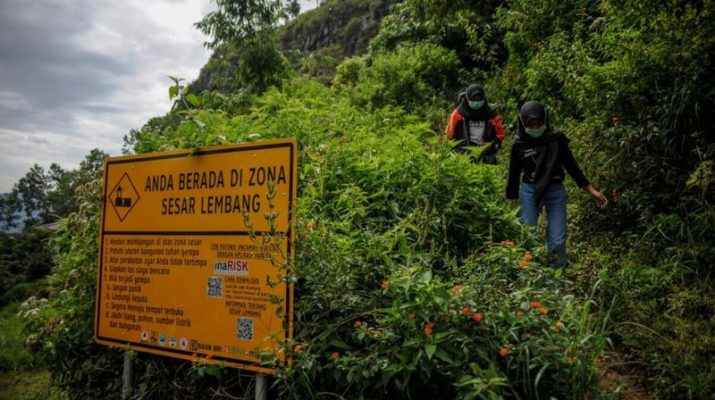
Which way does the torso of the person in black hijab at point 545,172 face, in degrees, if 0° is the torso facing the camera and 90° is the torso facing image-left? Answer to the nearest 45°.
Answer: approximately 0°

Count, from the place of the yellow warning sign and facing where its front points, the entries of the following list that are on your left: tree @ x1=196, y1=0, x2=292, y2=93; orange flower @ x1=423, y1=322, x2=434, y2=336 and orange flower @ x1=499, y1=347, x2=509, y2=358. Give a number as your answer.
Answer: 2

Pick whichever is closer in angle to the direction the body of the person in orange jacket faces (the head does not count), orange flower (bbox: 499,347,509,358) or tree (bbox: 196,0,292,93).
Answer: the orange flower

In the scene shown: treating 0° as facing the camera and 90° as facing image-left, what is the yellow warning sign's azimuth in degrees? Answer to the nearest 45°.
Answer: approximately 45°

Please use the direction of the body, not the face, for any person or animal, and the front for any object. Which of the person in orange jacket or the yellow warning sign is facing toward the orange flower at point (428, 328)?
the person in orange jacket

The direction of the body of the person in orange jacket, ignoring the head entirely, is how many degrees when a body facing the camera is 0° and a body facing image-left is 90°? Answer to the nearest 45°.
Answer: approximately 0°

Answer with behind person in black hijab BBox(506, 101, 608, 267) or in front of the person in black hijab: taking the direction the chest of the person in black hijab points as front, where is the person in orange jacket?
behind

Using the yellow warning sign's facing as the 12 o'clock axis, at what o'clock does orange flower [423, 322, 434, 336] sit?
The orange flower is roughly at 9 o'clock from the yellow warning sign.

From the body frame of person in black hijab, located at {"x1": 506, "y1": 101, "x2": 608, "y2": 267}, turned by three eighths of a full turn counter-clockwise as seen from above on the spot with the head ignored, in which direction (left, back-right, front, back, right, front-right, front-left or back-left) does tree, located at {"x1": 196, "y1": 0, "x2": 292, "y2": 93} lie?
left

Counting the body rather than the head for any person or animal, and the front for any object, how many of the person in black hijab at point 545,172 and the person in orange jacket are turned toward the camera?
2

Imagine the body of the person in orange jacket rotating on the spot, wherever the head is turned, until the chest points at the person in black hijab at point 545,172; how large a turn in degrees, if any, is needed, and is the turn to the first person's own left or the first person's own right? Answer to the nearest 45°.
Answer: approximately 45° to the first person's own left

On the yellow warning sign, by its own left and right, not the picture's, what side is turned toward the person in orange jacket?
back
